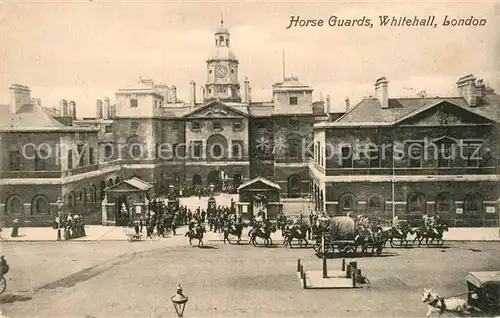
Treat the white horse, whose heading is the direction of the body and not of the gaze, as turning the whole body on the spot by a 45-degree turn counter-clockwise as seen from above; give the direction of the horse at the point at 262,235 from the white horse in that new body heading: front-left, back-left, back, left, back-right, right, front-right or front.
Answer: right

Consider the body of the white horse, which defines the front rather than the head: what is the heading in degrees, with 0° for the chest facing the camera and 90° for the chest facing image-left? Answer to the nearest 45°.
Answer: approximately 90°

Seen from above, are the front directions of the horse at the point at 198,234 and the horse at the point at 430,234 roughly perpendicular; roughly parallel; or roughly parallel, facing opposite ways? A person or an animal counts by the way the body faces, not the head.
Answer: roughly parallel

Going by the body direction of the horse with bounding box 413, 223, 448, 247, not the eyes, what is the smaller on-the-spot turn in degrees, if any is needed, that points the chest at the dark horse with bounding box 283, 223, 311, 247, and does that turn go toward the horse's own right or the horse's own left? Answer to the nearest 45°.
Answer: approximately 180°

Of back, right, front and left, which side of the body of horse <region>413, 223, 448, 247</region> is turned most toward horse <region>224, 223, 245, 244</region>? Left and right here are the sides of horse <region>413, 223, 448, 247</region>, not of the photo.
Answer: back

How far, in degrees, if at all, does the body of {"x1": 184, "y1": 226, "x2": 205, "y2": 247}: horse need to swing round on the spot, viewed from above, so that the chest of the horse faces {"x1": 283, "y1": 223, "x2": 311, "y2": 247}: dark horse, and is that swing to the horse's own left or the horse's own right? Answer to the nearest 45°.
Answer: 0° — it already faces it

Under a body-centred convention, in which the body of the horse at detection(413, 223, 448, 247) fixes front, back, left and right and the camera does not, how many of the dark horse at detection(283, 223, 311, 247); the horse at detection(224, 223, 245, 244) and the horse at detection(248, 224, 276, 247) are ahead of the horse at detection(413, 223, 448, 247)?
0

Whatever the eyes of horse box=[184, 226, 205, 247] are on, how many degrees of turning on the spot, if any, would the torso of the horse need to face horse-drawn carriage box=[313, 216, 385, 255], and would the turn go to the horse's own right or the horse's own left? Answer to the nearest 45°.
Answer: approximately 45° to the horse's own right

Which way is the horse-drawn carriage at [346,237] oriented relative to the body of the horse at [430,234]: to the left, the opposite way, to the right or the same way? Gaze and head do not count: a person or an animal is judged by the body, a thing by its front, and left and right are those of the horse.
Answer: the same way

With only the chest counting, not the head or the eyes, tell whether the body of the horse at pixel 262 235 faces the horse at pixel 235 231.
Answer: no

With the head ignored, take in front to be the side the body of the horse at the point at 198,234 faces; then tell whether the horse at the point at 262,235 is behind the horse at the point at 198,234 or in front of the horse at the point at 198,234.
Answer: in front
